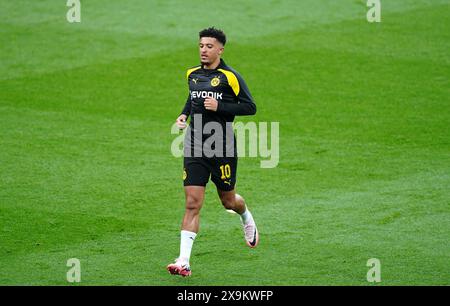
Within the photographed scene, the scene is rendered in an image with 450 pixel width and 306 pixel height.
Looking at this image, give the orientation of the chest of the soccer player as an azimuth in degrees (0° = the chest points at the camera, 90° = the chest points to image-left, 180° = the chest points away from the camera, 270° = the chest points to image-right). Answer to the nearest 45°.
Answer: approximately 45°
